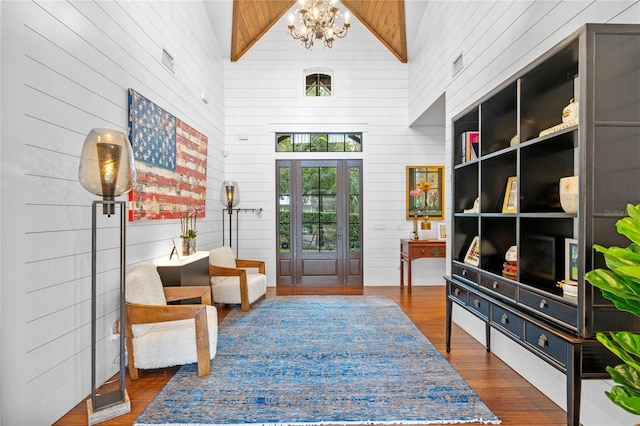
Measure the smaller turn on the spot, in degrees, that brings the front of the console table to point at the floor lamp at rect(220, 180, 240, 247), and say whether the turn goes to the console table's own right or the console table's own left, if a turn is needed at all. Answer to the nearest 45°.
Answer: approximately 90° to the console table's own right

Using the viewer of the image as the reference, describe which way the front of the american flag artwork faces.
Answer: facing the viewer and to the right of the viewer

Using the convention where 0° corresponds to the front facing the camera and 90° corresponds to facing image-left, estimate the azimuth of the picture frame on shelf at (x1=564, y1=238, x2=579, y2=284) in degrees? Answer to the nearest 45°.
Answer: approximately 45°

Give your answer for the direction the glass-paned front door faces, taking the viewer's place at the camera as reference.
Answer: facing the viewer

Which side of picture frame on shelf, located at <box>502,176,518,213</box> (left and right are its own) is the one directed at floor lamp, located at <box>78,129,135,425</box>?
front

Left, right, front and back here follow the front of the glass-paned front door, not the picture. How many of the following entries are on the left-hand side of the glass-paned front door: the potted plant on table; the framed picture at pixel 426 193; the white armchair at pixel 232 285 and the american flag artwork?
1

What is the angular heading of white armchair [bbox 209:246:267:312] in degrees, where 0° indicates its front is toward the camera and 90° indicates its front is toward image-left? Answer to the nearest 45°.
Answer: approximately 315°

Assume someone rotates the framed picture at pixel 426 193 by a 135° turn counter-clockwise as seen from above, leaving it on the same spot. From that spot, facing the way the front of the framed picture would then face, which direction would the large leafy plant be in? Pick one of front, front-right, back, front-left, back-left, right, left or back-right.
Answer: back-right

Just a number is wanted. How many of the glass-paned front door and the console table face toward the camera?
2

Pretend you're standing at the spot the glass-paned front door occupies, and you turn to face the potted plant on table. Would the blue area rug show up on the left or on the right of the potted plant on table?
left

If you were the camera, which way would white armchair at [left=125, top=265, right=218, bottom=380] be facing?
facing to the right of the viewer

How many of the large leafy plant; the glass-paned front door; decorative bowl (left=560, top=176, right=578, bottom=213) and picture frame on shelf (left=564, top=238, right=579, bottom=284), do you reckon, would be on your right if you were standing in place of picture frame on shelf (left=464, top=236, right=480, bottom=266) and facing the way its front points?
1

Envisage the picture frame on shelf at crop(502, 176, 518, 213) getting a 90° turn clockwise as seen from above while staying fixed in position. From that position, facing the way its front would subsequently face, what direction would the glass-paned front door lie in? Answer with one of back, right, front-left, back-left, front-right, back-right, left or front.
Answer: front

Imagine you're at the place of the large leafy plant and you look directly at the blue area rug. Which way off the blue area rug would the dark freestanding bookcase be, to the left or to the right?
right

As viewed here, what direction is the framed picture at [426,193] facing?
toward the camera

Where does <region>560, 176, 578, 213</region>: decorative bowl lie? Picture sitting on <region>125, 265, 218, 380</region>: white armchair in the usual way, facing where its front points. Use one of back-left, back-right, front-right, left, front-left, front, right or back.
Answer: front-right

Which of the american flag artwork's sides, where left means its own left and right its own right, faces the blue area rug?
front

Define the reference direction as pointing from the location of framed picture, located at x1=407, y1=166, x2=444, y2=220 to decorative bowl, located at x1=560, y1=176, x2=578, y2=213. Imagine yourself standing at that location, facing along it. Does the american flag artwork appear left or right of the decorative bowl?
right
